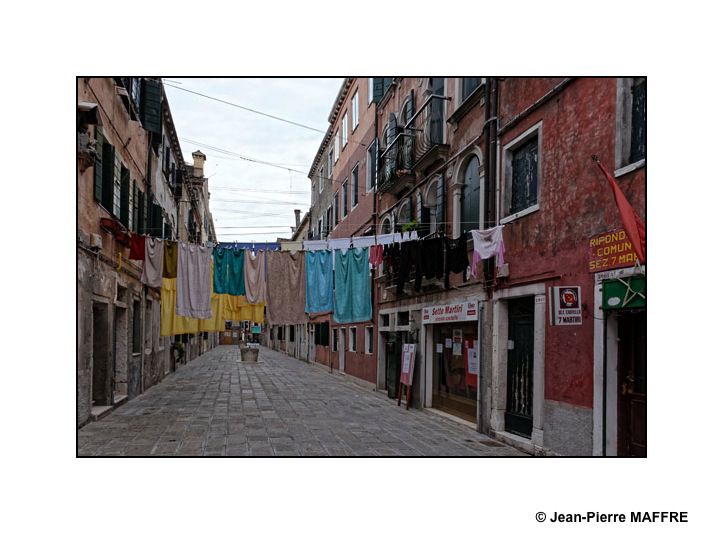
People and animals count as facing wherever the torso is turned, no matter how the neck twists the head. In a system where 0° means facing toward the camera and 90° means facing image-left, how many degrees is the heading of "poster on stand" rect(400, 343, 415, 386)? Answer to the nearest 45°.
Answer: approximately 45°

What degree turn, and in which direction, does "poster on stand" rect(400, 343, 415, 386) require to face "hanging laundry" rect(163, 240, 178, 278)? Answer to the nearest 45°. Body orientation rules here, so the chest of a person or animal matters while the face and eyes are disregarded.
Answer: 0° — it already faces it

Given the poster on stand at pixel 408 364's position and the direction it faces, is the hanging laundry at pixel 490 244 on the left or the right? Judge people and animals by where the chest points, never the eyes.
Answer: on its left

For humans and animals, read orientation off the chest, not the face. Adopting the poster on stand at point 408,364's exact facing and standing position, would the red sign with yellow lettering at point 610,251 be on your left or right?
on your left

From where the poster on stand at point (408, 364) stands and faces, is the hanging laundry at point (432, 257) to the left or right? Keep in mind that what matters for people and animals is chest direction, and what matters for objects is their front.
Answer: on its left

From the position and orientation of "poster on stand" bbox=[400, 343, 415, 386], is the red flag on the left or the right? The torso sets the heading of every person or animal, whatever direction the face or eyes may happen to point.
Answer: on its left
